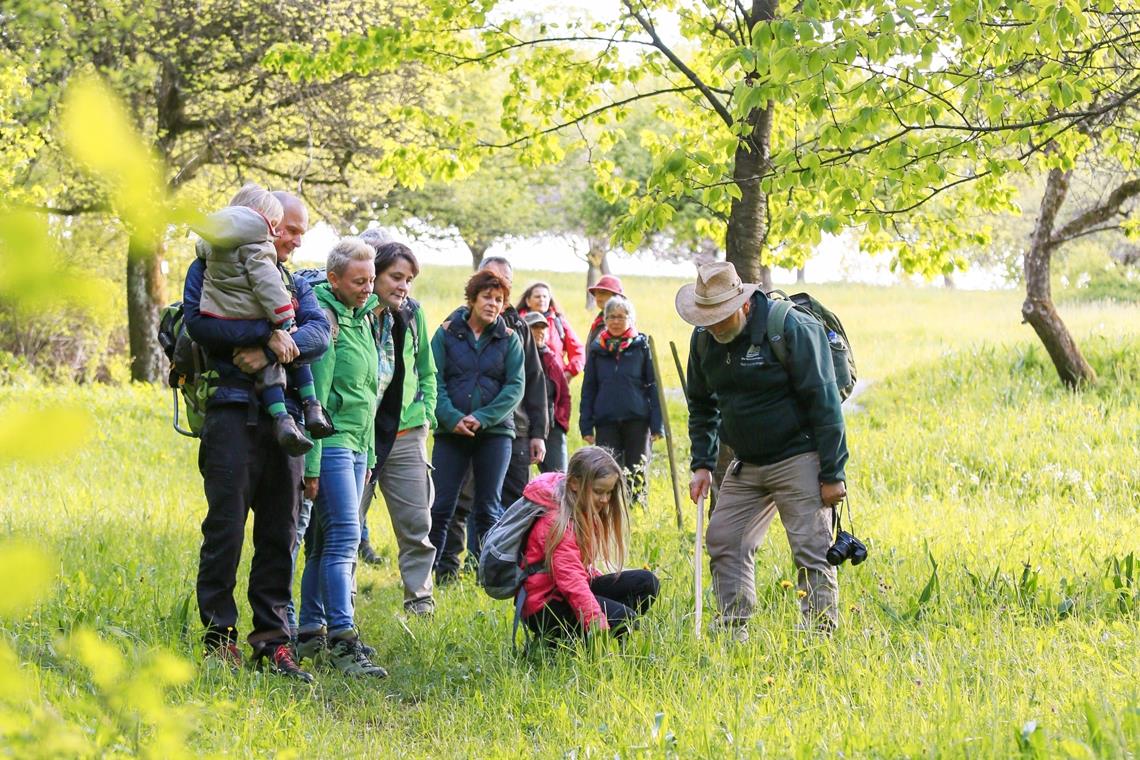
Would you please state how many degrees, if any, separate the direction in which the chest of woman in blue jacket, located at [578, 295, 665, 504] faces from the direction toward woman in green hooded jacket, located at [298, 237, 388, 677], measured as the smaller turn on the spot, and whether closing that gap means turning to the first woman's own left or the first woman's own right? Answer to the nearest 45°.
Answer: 0° — they already face them

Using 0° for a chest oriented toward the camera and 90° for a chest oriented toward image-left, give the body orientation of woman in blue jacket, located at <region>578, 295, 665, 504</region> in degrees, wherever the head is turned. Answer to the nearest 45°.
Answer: approximately 0°

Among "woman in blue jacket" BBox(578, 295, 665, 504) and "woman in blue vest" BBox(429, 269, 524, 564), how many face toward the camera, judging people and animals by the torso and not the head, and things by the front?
2

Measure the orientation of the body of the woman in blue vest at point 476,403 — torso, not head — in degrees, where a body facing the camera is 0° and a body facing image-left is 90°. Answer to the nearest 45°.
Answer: approximately 0°

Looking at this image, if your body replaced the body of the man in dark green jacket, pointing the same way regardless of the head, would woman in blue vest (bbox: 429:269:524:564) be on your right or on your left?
on your right
